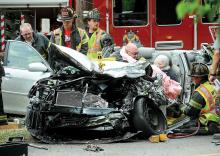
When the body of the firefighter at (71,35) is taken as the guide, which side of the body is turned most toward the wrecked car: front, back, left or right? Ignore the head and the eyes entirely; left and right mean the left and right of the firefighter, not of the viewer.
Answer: front

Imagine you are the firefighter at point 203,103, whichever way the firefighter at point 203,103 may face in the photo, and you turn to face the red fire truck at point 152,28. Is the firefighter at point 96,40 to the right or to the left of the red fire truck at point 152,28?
left

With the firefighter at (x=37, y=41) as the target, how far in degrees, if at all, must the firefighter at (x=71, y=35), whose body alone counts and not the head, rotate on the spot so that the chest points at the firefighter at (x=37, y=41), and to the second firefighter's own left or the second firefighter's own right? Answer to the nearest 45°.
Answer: approximately 135° to the second firefighter's own right

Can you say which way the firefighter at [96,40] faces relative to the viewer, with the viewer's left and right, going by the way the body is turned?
facing the viewer and to the left of the viewer

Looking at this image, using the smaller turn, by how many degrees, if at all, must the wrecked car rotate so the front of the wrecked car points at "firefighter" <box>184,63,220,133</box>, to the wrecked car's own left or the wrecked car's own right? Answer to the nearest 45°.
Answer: approximately 135° to the wrecked car's own left

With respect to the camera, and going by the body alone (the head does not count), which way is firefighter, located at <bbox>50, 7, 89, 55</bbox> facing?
toward the camera

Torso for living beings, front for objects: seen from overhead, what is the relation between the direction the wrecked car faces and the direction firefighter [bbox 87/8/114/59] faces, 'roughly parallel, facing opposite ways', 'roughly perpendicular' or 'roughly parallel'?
roughly parallel

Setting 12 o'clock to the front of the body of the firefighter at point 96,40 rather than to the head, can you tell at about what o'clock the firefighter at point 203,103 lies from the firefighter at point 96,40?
the firefighter at point 203,103 is roughly at 9 o'clock from the firefighter at point 96,40.

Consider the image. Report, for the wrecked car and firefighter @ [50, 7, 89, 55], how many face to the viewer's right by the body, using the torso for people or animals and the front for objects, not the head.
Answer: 0

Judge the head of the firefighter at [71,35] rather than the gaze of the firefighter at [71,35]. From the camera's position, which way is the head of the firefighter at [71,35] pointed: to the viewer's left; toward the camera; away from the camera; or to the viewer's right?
toward the camera

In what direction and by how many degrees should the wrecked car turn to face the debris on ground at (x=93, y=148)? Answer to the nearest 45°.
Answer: approximately 45° to its left
